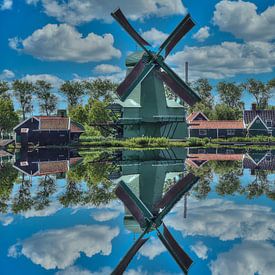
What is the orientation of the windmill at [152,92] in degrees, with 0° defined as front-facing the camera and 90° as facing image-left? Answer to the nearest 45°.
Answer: approximately 315°
